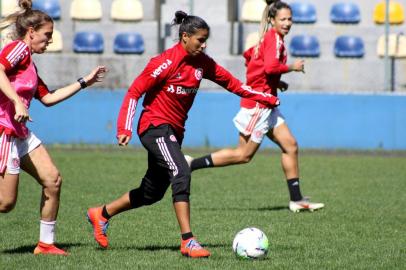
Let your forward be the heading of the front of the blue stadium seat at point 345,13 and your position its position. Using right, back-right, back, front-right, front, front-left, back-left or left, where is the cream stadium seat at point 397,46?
front-left

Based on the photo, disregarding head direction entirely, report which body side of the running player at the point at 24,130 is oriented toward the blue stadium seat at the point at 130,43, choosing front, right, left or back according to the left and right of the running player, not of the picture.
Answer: left

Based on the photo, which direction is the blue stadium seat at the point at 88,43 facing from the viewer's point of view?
toward the camera

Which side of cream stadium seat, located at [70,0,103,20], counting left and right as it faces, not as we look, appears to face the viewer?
front

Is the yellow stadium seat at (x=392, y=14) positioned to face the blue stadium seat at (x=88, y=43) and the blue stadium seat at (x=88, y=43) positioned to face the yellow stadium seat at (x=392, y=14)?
no

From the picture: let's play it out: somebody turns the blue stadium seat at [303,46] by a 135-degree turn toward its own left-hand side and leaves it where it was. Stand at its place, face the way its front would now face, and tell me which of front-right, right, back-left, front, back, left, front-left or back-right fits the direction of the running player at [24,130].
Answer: back-right

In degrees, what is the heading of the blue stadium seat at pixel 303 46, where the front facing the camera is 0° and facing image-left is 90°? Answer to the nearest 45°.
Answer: approximately 0°

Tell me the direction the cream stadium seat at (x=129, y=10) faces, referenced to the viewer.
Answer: facing the viewer

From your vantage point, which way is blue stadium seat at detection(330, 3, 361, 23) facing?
toward the camera

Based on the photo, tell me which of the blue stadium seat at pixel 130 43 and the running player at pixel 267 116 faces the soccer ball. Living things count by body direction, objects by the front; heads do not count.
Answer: the blue stadium seat

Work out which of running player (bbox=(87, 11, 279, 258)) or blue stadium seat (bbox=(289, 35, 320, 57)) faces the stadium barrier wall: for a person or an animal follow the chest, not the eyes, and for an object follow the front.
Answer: the blue stadium seat

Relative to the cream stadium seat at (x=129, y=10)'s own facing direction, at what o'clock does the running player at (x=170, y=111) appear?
The running player is roughly at 12 o'clock from the cream stadium seat.

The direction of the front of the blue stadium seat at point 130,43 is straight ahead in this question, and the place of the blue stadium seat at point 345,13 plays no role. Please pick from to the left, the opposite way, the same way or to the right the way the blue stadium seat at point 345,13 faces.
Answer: the same way

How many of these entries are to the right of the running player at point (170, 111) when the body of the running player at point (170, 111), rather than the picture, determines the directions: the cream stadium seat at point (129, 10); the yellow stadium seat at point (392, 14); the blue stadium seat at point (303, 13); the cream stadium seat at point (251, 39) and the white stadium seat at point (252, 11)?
0

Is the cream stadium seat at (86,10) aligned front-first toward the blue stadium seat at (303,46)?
no

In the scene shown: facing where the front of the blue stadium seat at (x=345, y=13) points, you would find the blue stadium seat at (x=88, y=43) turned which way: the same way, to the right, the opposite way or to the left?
the same way

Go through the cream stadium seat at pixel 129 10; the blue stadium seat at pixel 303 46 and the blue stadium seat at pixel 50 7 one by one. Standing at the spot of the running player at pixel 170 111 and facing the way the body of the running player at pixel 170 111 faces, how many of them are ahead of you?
0
